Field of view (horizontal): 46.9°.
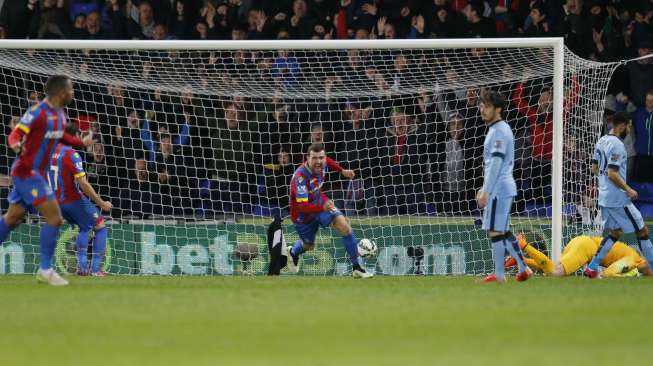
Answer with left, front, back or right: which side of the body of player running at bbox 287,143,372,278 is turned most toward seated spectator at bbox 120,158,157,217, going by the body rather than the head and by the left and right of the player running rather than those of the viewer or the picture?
back

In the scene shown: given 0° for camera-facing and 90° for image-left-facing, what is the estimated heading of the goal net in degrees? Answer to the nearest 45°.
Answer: approximately 0°

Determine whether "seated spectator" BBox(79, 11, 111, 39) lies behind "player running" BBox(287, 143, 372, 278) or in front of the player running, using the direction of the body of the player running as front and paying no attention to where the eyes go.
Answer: behind

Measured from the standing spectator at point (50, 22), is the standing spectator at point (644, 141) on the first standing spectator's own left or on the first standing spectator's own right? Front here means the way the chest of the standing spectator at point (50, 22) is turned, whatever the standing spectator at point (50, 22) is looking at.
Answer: on the first standing spectator's own left

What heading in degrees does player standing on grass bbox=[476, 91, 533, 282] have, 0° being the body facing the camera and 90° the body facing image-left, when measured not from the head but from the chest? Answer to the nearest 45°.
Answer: approximately 90°

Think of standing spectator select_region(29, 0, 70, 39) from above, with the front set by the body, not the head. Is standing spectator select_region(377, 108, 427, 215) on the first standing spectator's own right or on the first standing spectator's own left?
on the first standing spectator's own left

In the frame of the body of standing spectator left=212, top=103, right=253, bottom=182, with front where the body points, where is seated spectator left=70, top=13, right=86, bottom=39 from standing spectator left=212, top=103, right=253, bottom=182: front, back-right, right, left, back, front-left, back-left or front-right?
back-right

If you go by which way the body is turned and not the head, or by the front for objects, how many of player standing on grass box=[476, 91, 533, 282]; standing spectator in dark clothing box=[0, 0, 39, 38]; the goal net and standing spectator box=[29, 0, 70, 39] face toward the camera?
3

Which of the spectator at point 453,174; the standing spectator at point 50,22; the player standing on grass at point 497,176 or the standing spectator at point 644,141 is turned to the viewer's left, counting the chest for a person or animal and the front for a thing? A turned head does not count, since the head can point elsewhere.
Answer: the player standing on grass

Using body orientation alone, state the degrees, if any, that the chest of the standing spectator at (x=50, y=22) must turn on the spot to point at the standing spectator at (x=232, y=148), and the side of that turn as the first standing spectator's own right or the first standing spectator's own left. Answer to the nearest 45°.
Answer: approximately 45° to the first standing spectator's own left
